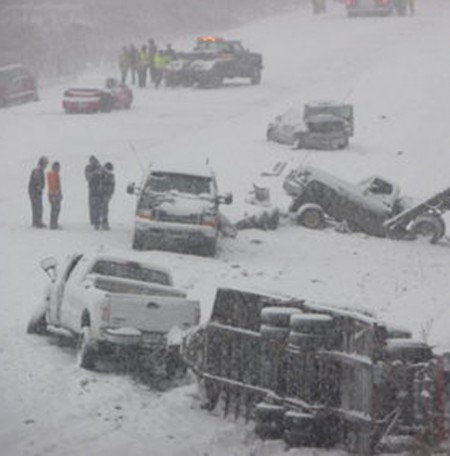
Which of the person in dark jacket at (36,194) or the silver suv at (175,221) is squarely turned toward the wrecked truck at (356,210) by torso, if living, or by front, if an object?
the person in dark jacket

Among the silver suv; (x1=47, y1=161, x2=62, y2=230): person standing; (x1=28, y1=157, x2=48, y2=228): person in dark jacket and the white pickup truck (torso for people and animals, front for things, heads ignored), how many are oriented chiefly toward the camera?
1

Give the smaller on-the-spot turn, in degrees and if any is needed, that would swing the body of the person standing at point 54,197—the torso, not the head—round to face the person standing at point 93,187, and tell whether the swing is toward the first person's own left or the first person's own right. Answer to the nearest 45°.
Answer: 0° — they already face them

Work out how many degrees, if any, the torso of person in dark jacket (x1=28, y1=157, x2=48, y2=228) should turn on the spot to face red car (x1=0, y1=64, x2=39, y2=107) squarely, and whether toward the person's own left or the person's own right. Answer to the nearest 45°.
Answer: approximately 90° to the person's own left

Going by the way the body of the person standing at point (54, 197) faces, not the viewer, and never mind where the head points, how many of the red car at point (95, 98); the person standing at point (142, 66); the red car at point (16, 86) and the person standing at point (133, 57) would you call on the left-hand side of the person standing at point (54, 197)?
4

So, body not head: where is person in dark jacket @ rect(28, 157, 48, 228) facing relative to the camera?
to the viewer's right

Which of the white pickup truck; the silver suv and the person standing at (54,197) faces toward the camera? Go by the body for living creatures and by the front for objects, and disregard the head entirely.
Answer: the silver suv

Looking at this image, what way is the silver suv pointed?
toward the camera

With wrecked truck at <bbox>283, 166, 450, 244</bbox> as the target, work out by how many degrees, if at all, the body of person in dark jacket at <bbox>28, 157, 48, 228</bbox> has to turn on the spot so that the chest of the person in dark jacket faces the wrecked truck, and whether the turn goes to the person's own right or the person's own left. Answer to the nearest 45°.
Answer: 0° — they already face it

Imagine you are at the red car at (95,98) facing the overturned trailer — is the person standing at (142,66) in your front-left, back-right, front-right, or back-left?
back-left

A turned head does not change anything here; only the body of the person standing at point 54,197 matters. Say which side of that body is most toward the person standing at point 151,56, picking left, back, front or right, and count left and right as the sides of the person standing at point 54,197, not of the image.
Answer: left

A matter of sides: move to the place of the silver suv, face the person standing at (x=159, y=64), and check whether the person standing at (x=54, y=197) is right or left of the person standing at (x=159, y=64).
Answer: left

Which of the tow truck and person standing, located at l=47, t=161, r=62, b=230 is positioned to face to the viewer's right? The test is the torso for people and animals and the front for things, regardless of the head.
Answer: the tow truck

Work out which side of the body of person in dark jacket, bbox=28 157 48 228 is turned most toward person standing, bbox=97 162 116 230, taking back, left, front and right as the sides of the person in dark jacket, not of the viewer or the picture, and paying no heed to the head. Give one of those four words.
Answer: front

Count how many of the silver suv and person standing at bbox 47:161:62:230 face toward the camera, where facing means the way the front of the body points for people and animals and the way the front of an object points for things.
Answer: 1
